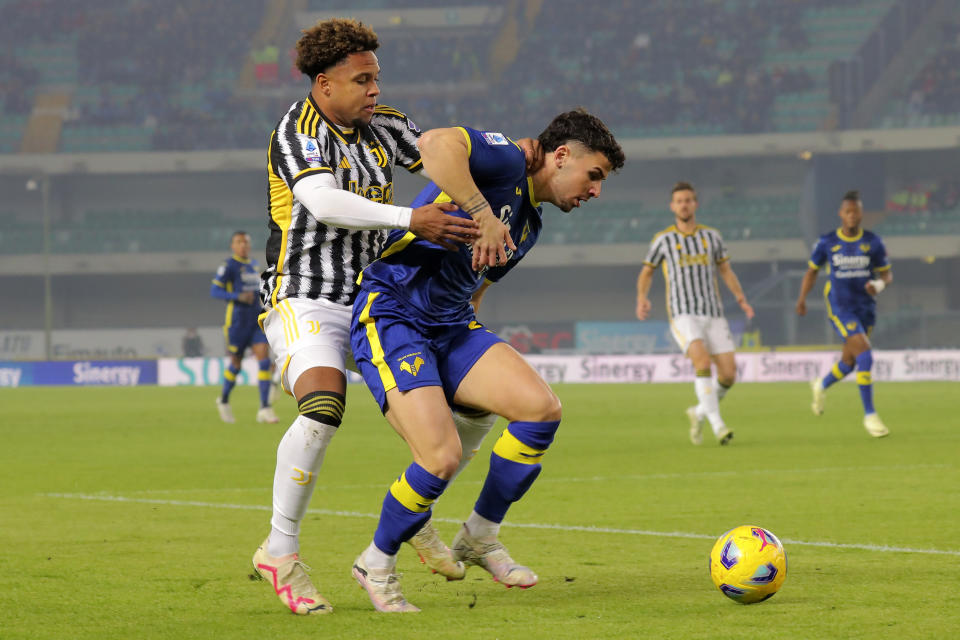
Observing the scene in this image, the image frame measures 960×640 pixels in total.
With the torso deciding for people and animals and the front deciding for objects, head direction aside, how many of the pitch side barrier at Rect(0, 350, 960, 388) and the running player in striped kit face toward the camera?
2

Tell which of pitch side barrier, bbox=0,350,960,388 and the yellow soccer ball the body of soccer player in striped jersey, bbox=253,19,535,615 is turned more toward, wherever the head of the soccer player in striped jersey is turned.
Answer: the yellow soccer ball

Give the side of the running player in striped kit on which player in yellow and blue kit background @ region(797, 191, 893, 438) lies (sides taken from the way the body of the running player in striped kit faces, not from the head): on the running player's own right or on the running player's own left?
on the running player's own left

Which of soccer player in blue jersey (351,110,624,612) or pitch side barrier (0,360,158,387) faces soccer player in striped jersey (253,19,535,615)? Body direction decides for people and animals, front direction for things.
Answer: the pitch side barrier

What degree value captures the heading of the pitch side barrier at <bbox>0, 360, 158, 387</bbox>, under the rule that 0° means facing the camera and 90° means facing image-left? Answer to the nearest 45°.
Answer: approximately 0°

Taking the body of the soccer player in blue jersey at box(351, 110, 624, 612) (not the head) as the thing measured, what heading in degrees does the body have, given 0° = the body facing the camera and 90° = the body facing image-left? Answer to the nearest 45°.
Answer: approximately 315°

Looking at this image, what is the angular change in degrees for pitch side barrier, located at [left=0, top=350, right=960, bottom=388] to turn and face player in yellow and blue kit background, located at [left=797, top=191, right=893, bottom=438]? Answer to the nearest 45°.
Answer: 0° — it already faces them

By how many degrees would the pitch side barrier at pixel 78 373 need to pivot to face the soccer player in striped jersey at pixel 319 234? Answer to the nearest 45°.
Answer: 0° — it already faces them

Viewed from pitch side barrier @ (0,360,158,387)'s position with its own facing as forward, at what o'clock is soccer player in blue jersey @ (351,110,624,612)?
The soccer player in blue jersey is roughly at 12 o'clock from the pitch side barrier.

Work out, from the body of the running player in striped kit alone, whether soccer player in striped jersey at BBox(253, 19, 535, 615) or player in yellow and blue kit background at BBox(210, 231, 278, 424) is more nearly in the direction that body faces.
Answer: the soccer player in striped jersey

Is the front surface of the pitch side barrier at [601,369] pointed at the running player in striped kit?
yes

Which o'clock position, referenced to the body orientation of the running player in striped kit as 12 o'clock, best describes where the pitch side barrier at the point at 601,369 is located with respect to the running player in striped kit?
The pitch side barrier is roughly at 6 o'clock from the running player in striped kit.

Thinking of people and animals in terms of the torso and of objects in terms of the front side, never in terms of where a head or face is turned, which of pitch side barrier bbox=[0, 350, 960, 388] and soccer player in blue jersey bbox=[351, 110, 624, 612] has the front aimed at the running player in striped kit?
the pitch side barrier
